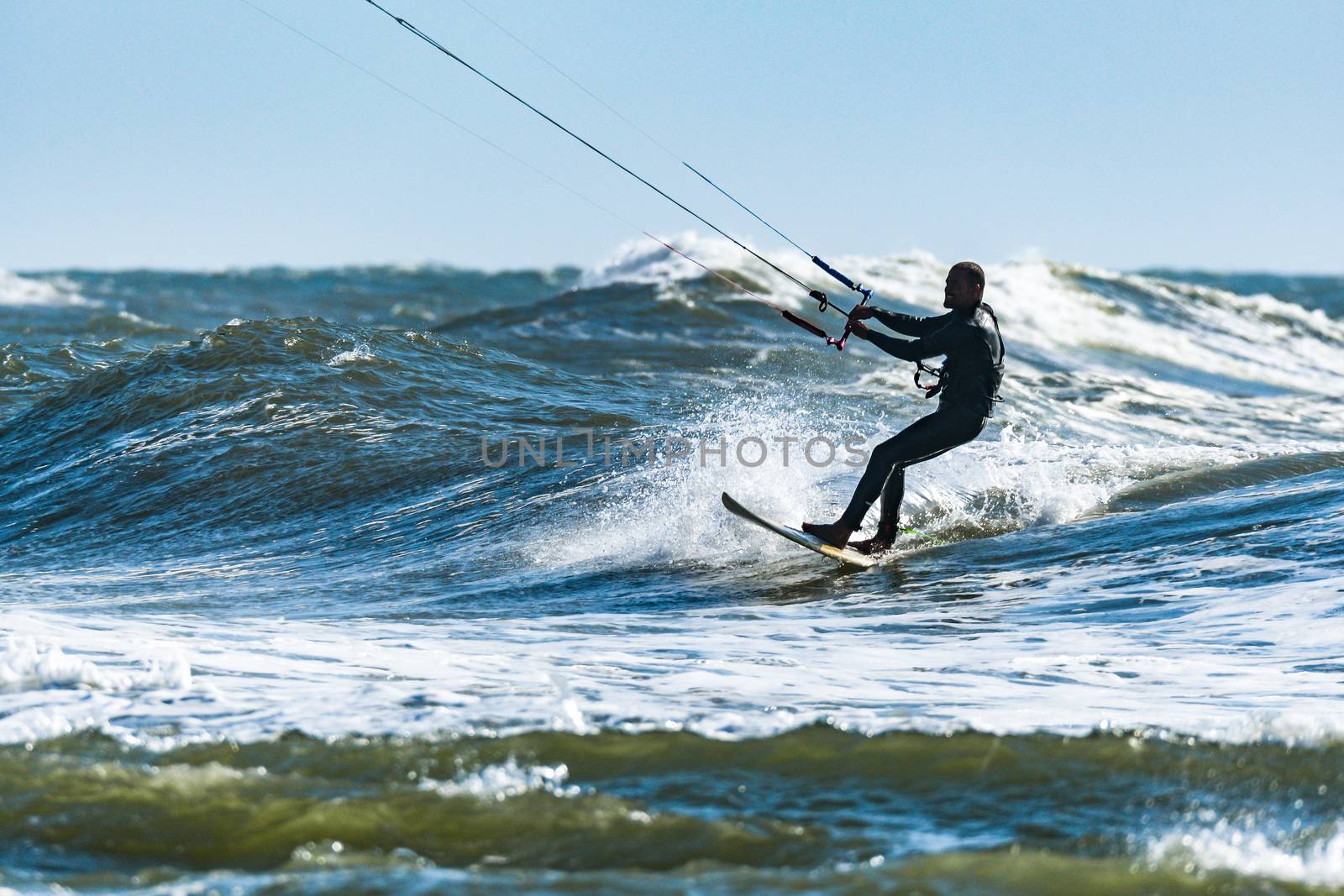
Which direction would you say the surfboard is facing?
to the viewer's left

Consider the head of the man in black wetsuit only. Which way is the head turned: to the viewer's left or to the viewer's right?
to the viewer's left

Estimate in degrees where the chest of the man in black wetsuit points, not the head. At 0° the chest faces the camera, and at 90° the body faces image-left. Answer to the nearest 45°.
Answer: approximately 90°
